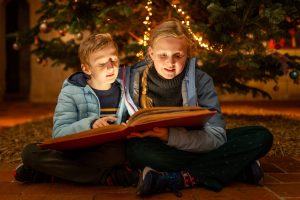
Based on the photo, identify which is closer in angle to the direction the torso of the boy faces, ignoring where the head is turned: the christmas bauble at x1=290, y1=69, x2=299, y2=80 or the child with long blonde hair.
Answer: the child with long blonde hair

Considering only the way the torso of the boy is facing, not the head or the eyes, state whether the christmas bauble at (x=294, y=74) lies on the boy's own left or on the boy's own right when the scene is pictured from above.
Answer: on the boy's own left

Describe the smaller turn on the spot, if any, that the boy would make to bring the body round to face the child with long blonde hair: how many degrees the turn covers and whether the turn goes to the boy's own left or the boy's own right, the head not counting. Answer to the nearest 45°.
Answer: approximately 45° to the boy's own left

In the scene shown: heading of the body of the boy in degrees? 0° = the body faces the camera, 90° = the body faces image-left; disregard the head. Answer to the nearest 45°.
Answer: approximately 315°
